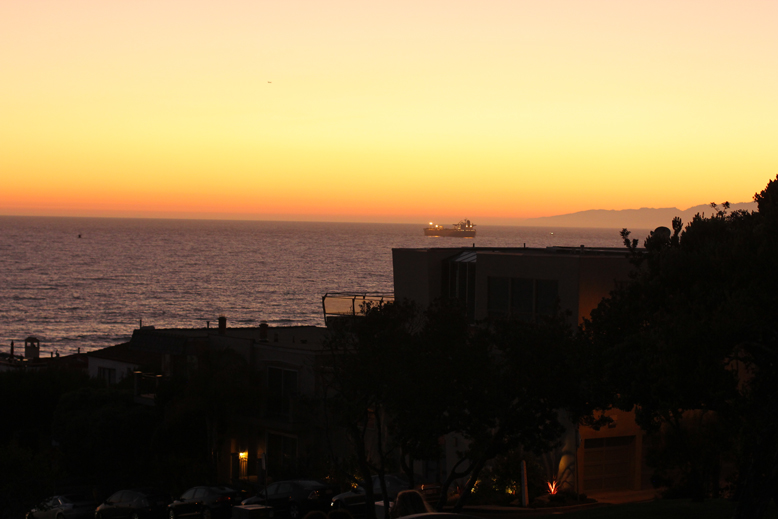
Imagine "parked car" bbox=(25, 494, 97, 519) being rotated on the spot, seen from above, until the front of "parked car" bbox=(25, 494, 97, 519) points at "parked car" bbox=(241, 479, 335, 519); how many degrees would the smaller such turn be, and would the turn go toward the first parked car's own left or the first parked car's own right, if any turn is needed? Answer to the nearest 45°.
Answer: approximately 135° to the first parked car's own left

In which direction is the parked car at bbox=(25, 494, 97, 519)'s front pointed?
to the viewer's left

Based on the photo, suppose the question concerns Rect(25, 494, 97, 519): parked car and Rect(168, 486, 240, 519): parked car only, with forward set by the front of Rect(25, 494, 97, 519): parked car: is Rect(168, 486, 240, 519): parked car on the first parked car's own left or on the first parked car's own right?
on the first parked car's own left

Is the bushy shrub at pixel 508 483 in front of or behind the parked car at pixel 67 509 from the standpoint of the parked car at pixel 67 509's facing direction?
behind

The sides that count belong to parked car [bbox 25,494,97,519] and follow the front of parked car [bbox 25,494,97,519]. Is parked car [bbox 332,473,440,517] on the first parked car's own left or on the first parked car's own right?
on the first parked car's own left
